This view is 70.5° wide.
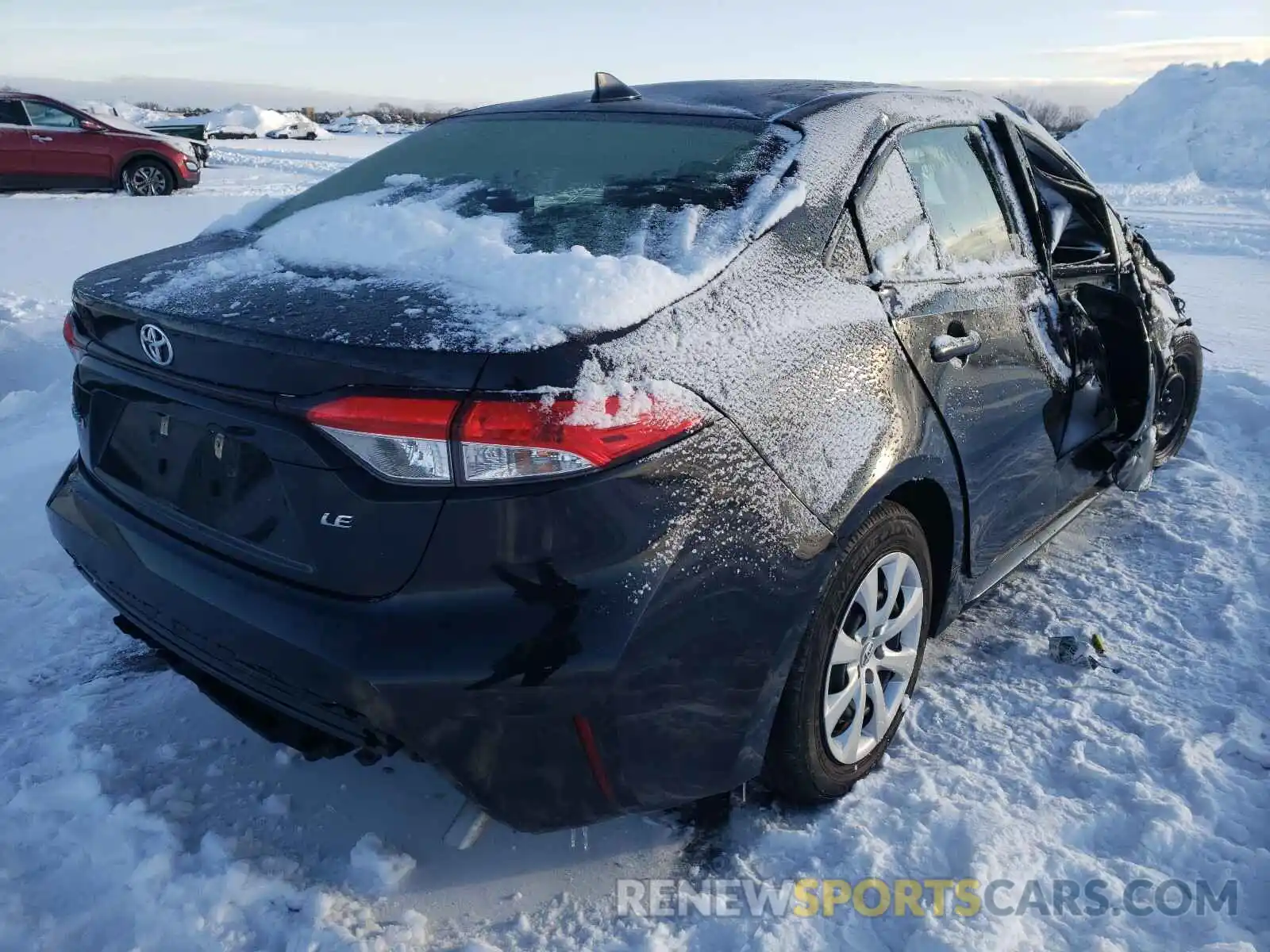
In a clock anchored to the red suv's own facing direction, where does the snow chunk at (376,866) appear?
The snow chunk is roughly at 3 o'clock from the red suv.

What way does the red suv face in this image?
to the viewer's right

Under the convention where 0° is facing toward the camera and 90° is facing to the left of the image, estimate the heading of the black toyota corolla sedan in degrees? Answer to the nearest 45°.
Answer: approximately 225°

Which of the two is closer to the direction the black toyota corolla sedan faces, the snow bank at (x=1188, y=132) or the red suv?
the snow bank

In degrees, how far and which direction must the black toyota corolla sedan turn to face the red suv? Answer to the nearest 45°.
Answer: approximately 90° to its left

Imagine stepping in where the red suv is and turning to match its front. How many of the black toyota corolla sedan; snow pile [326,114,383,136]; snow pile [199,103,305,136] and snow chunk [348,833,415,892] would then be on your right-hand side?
2

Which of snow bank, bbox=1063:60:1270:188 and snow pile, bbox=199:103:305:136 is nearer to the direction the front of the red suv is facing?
the snow bank

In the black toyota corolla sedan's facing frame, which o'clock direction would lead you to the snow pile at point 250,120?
The snow pile is roughly at 10 o'clock from the black toyota corolla sedan.

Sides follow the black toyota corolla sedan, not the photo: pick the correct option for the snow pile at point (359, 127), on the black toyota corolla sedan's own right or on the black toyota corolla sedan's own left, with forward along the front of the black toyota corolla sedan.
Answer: on the black toyota corolla sedan's own left

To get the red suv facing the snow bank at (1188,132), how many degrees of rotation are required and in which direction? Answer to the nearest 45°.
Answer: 0° — it already faces it

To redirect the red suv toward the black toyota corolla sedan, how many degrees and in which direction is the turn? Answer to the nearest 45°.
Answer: approximately 90° to its right

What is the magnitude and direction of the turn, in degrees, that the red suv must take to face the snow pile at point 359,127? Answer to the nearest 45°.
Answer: approximately 90° to its left
